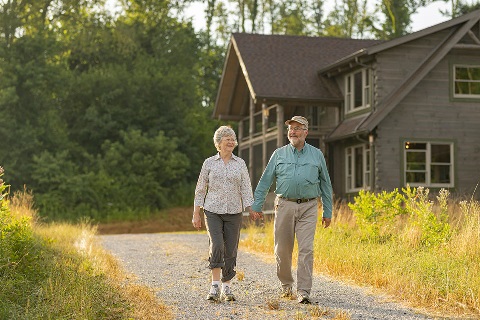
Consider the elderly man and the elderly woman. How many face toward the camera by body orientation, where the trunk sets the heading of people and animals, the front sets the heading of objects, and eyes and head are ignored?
2

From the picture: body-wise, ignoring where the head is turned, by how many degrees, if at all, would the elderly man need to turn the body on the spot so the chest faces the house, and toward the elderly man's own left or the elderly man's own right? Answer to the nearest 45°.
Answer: approximately 180°

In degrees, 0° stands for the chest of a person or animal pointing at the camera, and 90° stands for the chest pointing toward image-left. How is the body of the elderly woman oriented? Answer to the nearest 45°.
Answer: approximately 0°

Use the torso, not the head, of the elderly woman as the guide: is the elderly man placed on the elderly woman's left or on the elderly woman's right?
on the elderly woman's left

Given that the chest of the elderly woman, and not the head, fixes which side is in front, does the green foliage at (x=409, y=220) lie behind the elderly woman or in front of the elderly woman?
behind

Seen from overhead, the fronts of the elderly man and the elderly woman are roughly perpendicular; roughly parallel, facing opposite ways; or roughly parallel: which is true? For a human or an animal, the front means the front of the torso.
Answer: roughly parallel

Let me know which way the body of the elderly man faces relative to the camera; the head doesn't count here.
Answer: toward the camera

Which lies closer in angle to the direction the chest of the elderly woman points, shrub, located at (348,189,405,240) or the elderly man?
the elderly man

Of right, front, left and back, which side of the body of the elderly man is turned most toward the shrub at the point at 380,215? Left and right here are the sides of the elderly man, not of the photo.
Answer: back

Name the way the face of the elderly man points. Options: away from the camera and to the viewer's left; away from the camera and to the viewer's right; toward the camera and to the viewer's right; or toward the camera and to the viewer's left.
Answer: toward the camera and to the viewer's left

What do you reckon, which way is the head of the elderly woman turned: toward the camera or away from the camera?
toward the camera
